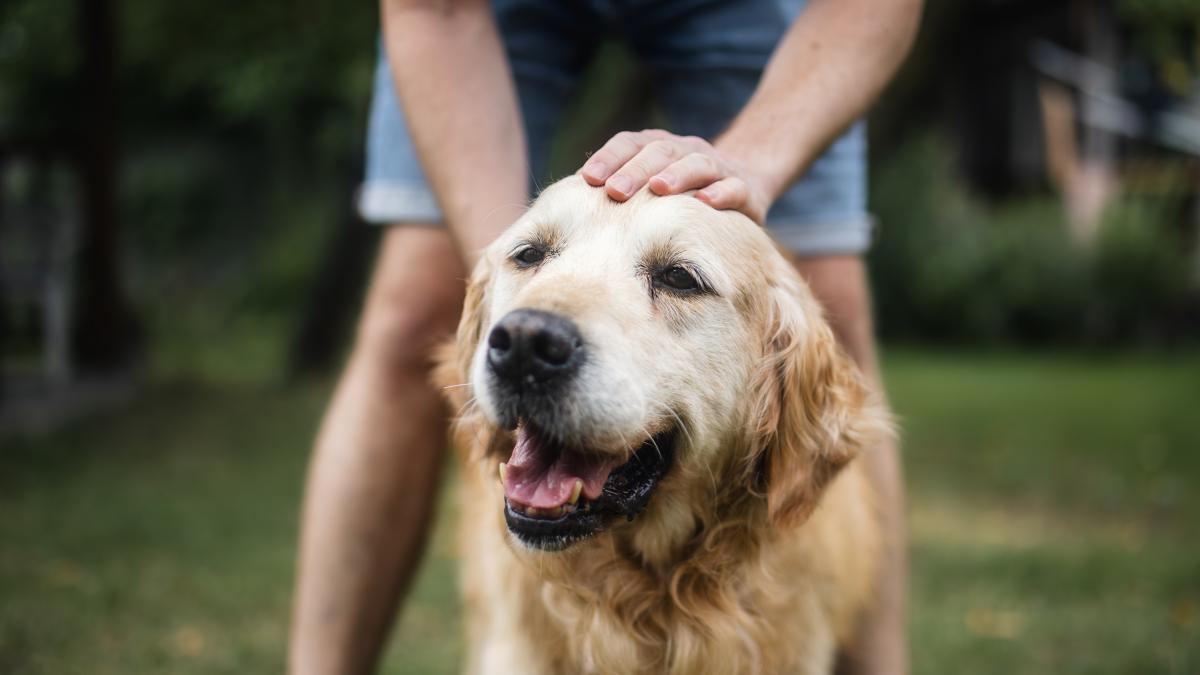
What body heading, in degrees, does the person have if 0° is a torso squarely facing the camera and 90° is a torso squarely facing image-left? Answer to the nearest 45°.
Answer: approximately 0°
